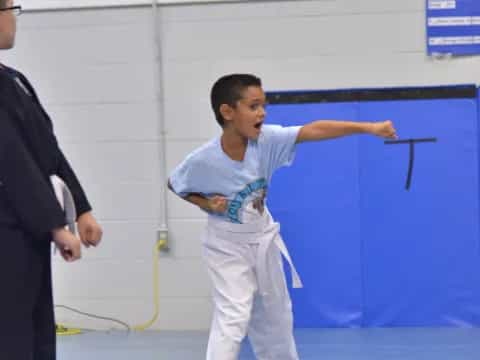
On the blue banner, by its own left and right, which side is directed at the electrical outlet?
right

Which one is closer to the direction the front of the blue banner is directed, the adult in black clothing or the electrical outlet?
the adult in black clothing

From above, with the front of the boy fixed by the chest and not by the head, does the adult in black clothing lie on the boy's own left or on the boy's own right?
on the boy's own right

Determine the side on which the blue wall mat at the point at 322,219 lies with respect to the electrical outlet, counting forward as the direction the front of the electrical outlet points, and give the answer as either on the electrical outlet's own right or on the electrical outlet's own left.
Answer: on the electrical outlet's own left

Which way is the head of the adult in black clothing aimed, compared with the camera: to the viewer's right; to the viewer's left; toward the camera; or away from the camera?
to the viewer's right

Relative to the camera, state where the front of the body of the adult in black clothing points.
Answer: to the viewer's right
